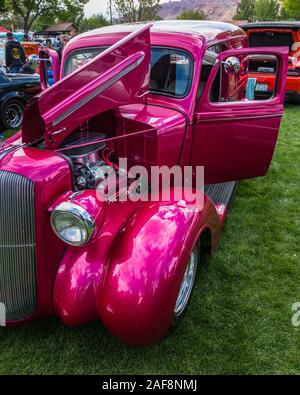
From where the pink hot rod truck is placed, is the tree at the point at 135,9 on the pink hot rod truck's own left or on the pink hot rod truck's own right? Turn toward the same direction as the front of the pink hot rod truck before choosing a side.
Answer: on the pink hot rod truck's own right

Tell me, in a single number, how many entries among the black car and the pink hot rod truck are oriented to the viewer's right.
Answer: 0

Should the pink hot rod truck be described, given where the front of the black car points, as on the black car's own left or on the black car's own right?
on the black car's own left

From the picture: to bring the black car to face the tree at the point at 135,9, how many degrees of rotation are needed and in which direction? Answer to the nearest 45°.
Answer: approximately 135° to its right

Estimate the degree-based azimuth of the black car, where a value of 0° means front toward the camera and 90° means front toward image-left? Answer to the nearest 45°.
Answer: approximately 45°

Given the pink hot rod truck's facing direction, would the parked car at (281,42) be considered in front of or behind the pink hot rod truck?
behind

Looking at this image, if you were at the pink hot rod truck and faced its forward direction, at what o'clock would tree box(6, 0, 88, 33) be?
The tree is roughly at 4 o'clock from the pink hot rod truck.
